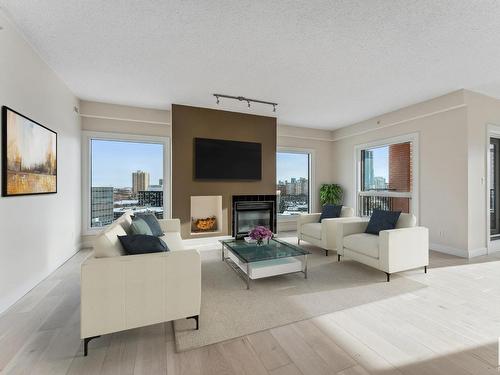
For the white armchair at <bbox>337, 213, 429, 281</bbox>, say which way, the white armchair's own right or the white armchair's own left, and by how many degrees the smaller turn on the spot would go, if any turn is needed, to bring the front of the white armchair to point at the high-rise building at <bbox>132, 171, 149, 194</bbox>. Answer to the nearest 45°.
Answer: approximately 45° to the white armchair's own right

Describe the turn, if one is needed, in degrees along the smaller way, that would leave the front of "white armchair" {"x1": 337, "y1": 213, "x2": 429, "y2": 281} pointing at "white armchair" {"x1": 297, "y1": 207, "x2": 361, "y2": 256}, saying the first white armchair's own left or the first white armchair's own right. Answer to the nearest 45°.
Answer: approximately 90° to the first white armchair's own right

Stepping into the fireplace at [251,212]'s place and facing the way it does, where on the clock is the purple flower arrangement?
The purple flower arrangement is roughly at 12 o'clock from the fireplace.

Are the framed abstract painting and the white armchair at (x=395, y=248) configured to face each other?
yes

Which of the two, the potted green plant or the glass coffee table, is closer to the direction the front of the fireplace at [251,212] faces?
the glass coffee table

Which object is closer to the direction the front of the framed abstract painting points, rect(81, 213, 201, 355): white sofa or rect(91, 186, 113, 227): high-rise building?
the white sofa

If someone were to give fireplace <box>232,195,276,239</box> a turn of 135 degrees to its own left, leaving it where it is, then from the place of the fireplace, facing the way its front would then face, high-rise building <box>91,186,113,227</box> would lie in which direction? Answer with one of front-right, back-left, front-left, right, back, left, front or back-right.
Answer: back-left

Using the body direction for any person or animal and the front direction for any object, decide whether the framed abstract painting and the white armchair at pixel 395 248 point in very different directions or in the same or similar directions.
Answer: very different directions
